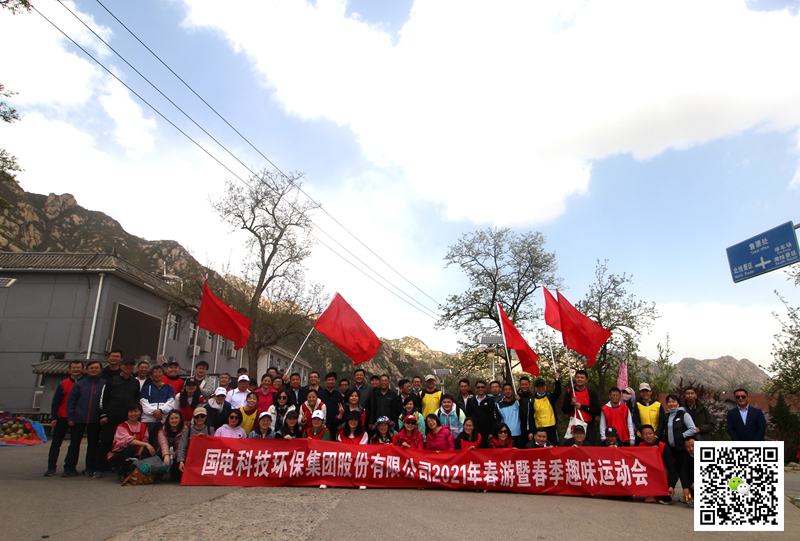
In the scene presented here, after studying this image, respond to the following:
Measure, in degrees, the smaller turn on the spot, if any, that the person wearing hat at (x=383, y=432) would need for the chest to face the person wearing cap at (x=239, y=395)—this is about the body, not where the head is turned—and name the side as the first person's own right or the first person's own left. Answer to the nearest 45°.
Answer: approximately 90° to the first person's own right

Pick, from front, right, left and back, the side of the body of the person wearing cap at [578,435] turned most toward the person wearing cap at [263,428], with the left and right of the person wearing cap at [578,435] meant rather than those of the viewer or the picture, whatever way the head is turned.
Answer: right

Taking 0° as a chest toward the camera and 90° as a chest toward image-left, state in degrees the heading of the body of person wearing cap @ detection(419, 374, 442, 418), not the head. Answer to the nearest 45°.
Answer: approximately 0°

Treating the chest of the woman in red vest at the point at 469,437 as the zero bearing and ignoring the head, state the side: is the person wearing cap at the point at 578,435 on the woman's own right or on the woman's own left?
on the woman's own left

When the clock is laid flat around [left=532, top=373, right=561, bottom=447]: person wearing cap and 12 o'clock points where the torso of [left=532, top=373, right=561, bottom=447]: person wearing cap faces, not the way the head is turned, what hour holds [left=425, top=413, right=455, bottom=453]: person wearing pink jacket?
[left=425, top=413, right=455, bottom=453]: person wearing pink jacket is roughly at 2 o'clock from [left=532, top=373, right=561, bottom=447]: person wearing cap.

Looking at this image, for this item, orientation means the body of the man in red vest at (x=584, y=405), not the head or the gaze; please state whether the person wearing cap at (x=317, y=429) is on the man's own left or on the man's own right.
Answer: on the man's own right
